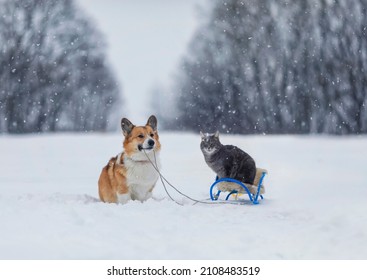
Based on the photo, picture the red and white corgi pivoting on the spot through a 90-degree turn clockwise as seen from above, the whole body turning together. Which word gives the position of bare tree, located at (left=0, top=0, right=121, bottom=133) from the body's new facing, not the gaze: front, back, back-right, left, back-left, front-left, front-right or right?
back-right

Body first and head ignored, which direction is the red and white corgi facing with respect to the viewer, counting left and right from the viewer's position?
facing the viewer and to the right of the viewer

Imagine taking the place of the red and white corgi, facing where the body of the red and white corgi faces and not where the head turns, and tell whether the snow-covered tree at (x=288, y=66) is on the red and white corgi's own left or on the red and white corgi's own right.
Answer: on the red and white corgi's own left
